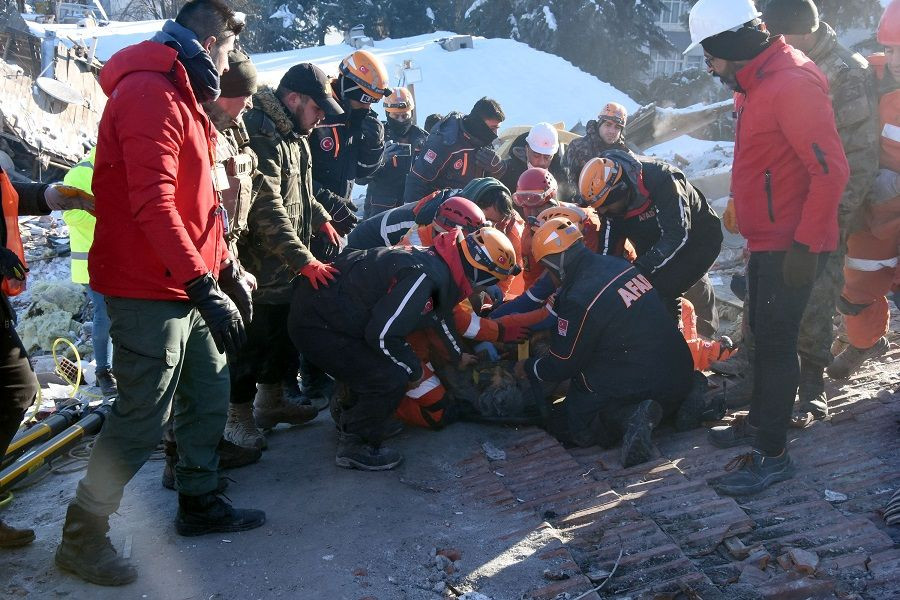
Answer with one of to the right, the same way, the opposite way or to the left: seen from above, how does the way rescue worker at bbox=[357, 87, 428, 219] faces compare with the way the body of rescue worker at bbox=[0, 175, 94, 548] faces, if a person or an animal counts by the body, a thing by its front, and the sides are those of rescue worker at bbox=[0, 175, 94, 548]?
to the right

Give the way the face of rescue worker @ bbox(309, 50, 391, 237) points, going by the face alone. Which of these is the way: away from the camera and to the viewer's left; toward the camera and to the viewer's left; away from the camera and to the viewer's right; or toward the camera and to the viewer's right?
toward the camera and to the viewer's right

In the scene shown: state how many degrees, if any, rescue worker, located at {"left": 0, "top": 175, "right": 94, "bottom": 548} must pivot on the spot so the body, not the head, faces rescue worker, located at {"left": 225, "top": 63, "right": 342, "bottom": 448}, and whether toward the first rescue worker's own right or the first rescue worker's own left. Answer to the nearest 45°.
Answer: approximately 45° to the first rescue worker's own left

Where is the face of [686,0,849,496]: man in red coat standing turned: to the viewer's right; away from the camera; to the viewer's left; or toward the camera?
to the viewer's left

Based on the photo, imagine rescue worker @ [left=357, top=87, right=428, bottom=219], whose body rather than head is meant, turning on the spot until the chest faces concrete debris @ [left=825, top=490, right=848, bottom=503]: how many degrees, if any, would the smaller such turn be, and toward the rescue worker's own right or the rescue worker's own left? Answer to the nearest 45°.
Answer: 0° — they already face it

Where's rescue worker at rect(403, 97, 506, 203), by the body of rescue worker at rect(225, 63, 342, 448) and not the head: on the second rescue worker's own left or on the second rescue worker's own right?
on the second rescue worker's own left

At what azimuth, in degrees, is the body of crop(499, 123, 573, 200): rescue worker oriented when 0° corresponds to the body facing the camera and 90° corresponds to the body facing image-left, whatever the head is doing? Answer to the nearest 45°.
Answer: approximately 0°

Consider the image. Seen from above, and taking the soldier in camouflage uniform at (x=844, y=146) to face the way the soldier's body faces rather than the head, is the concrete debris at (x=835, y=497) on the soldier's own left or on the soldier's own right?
on the soldier's own left

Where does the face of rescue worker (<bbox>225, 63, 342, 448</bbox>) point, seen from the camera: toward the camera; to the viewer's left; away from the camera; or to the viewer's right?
to the viewer's right

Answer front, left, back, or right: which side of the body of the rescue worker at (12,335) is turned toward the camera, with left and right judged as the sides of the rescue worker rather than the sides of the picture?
right

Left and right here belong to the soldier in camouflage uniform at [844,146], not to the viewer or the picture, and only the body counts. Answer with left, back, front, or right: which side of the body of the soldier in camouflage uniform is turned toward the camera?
left

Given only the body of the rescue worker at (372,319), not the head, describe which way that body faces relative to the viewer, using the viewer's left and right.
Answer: facing to the right of the viewer
